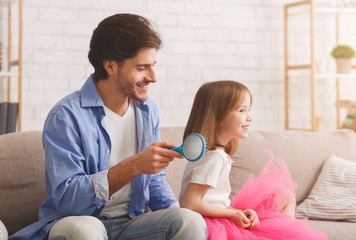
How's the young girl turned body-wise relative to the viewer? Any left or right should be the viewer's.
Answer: facing to the right of the viewer

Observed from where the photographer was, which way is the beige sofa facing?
facing the viewer

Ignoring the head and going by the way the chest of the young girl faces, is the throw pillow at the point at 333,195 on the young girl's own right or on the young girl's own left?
on the young girl's own left

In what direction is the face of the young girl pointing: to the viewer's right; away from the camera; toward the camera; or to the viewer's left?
to the viewer's right

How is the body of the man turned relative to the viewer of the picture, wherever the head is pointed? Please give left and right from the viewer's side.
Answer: facing the viewer and to the right of the viewer

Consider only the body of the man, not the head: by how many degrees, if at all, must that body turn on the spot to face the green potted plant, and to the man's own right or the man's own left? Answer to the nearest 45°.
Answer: approximately 90° to the man's own left
